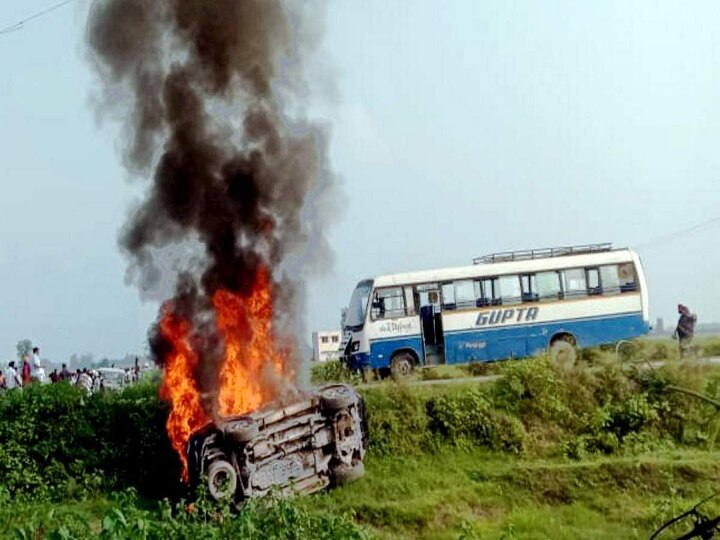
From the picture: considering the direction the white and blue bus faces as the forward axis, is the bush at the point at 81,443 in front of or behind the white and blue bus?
in front

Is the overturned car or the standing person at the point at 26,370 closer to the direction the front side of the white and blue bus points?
the standing person

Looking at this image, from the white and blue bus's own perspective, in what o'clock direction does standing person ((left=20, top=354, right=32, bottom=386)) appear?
The standing person is roughly at 12 o'clock from the white and blue bus.

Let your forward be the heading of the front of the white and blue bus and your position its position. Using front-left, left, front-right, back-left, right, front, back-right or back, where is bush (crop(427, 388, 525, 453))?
left

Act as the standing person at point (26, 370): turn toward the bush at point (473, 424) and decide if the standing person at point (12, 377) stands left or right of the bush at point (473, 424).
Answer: right

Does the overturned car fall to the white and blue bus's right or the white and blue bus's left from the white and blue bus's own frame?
on its left

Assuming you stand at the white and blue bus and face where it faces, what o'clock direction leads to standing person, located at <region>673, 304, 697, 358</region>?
The standing person is roughly at 7 o'clock from the white and blue bus.

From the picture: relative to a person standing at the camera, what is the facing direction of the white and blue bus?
facing to the left of the viewer

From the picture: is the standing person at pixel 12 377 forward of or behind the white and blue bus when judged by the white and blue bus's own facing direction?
forward

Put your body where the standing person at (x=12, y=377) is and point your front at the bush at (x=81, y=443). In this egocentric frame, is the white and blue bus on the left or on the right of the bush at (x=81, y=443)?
left

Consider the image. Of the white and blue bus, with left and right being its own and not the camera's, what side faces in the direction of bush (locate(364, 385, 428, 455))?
left

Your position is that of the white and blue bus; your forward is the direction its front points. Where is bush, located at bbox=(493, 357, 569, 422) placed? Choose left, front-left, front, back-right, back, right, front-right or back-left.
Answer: left
